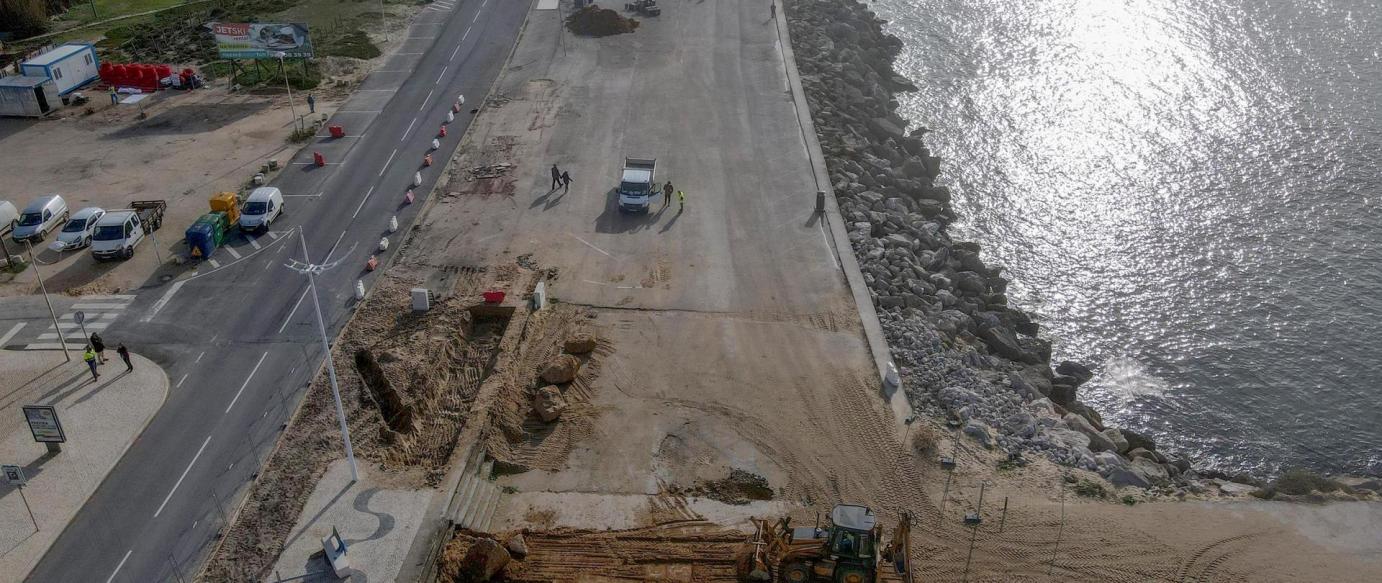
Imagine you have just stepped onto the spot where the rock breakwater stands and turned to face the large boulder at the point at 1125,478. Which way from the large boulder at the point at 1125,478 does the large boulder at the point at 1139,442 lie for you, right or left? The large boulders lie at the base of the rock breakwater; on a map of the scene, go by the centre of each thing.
left

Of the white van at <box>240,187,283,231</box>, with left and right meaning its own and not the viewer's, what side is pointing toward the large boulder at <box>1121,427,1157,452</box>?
left

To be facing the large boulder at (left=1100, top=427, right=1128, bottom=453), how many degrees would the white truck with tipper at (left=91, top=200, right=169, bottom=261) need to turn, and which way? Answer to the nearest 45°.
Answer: approximately 90° to its left

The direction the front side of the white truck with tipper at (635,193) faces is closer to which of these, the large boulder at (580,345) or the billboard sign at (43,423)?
the large boulder

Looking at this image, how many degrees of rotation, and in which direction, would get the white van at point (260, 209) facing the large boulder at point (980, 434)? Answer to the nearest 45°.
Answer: approximately 90° to its left

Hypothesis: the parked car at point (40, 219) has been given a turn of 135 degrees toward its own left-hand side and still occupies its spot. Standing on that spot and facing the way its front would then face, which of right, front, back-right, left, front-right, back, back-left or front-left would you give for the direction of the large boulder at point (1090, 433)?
front-right

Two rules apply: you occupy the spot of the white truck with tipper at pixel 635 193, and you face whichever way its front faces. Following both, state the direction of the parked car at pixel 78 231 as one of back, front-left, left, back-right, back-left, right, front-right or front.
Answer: right

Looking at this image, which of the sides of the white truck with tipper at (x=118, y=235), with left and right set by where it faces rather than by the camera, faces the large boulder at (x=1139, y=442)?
left

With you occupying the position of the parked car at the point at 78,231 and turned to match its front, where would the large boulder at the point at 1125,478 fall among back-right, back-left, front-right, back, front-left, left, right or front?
left

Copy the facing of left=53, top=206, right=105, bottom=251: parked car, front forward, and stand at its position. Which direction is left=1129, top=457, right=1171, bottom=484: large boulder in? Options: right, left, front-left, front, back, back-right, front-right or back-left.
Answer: left

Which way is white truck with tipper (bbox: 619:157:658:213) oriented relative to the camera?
toward the camera

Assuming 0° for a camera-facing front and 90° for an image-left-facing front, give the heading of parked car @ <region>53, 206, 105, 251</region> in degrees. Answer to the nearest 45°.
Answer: approximately 45°

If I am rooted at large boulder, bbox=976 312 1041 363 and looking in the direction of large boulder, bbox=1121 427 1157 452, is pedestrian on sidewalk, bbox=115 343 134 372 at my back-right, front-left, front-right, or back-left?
back-right

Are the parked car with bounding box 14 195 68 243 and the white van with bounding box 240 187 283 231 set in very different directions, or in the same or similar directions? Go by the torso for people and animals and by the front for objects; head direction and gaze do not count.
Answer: same or similar directions

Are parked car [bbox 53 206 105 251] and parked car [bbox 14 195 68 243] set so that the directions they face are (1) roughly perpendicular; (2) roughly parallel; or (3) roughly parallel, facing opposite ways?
roughly parallel

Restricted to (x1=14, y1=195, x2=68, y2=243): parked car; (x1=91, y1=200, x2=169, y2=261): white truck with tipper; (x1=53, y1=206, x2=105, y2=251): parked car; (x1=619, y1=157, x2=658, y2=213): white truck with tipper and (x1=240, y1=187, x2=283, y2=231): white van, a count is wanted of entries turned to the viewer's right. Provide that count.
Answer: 0

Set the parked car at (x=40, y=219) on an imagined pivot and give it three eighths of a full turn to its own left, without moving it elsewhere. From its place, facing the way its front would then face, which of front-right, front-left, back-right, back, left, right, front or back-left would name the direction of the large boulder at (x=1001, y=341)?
front-right

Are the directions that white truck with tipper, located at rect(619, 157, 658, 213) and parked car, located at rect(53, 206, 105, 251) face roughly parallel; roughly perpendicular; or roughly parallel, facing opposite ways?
roughly parallel

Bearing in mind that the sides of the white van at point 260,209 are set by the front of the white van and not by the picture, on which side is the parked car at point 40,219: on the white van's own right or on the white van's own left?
on the white van's own right
